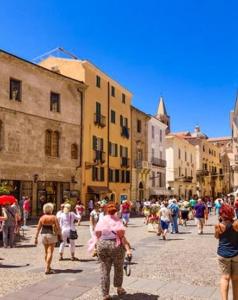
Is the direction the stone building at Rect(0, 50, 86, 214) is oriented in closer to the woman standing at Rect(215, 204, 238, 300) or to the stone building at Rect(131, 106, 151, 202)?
the woman standing

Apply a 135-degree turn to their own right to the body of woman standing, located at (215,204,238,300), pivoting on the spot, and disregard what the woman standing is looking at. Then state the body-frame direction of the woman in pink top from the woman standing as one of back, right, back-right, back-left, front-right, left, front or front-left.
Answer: back-right

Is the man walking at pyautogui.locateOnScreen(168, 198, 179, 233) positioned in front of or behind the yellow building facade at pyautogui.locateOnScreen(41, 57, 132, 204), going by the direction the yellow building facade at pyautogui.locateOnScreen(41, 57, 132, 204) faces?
in front

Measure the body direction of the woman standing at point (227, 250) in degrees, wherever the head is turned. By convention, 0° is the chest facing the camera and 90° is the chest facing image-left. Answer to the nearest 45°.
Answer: approximately 180°

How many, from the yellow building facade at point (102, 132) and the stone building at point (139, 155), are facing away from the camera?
0

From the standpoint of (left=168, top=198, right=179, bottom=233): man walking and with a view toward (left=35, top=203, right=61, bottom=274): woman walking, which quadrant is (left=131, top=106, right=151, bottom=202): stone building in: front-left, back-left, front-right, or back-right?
back-right

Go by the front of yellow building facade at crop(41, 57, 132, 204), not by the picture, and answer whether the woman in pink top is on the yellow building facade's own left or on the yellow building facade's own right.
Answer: on the yellow building facade's own right

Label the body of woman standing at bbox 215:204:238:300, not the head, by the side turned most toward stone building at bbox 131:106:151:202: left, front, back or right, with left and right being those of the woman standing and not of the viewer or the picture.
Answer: front

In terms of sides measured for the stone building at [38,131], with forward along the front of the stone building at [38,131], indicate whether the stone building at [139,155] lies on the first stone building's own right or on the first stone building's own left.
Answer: on the first stone building's own left

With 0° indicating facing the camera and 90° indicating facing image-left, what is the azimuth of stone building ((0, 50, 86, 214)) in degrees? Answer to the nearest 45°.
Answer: approximately 315°

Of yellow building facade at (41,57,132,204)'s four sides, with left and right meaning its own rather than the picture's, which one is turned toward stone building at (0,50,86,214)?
right
